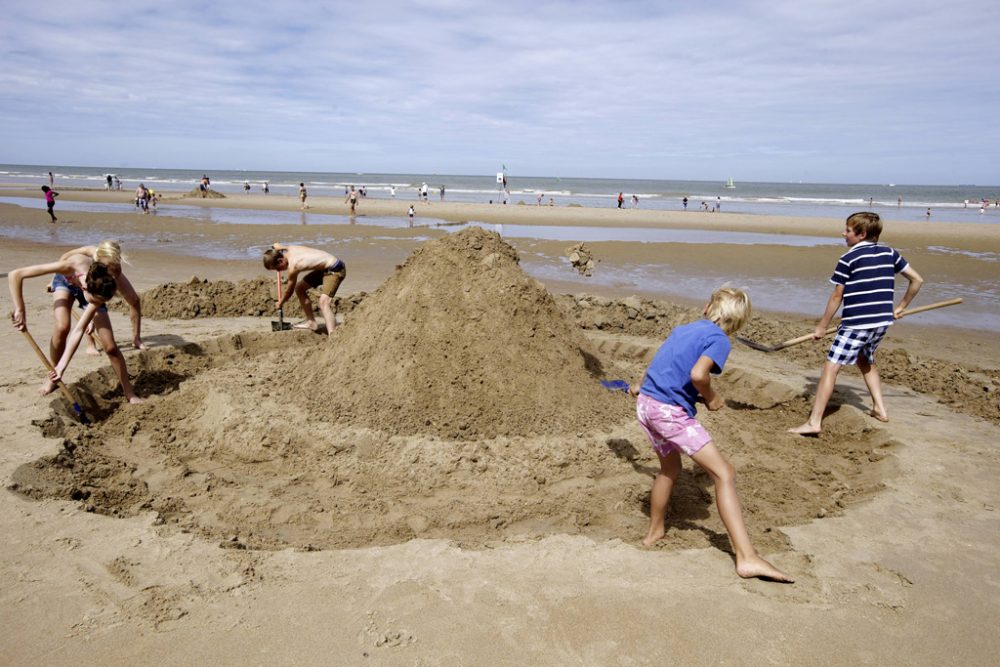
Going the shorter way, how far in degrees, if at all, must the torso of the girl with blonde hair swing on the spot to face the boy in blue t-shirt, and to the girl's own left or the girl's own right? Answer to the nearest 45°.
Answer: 0° — they already face them

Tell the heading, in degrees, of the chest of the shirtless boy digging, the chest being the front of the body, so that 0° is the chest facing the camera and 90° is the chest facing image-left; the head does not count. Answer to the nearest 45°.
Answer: approximately 90°

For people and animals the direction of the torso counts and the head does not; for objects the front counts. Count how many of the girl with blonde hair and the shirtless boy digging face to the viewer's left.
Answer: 1

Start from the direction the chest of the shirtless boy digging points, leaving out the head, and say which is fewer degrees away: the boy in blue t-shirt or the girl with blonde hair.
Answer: the girl with blonde hair

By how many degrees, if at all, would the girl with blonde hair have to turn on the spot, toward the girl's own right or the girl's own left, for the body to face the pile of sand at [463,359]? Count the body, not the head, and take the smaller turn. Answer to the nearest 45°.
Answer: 0° — they already face it

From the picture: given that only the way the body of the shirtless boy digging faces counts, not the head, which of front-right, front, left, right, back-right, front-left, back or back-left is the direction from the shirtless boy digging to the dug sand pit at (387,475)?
left

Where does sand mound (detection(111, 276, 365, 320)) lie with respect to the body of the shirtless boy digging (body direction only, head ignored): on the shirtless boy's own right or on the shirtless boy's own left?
on the shirtless boy's own right

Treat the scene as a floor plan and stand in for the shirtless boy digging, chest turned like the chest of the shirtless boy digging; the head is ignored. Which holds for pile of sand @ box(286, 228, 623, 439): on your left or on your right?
on your left

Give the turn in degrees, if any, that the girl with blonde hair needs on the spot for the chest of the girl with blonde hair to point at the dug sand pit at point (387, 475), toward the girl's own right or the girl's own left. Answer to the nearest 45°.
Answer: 0° — they already face it

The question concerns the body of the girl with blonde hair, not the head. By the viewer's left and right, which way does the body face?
facing the viewer and to the right of the viewer
